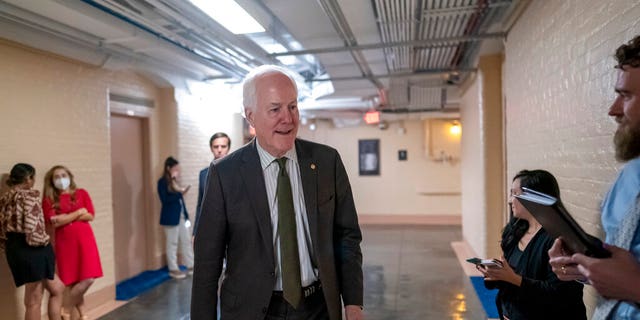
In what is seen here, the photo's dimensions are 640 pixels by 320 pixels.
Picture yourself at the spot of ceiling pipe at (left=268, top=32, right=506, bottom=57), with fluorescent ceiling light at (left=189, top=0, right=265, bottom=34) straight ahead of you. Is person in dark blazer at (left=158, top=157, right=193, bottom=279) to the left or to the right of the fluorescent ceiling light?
right

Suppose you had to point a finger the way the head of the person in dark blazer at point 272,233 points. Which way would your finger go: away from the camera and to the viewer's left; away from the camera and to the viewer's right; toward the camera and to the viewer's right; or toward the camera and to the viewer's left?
toward the camera and to the viewer's right

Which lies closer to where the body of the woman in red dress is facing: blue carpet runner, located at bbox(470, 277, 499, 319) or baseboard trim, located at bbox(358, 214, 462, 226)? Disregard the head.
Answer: the blue carpet runner

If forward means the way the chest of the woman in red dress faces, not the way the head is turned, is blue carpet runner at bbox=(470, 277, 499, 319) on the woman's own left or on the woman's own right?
on the woman's own left

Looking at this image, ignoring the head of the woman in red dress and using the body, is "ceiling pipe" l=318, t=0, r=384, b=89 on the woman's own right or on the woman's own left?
on the woman's own left

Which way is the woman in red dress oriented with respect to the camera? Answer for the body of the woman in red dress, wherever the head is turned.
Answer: toward the camera

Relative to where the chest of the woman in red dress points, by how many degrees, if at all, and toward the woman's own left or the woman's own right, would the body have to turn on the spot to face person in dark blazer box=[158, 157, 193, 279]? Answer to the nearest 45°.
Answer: approximately 135° to the woman's own left

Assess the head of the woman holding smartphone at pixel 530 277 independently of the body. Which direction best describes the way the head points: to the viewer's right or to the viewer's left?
to the viewer's left

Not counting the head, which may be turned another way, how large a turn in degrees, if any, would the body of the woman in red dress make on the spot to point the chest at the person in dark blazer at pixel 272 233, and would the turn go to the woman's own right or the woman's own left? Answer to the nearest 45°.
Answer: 0° — they already face them

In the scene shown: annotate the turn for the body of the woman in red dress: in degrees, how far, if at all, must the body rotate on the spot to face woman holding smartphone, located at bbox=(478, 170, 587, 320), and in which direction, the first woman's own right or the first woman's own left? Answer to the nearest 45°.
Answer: approximately 45° to the first woman's own left
